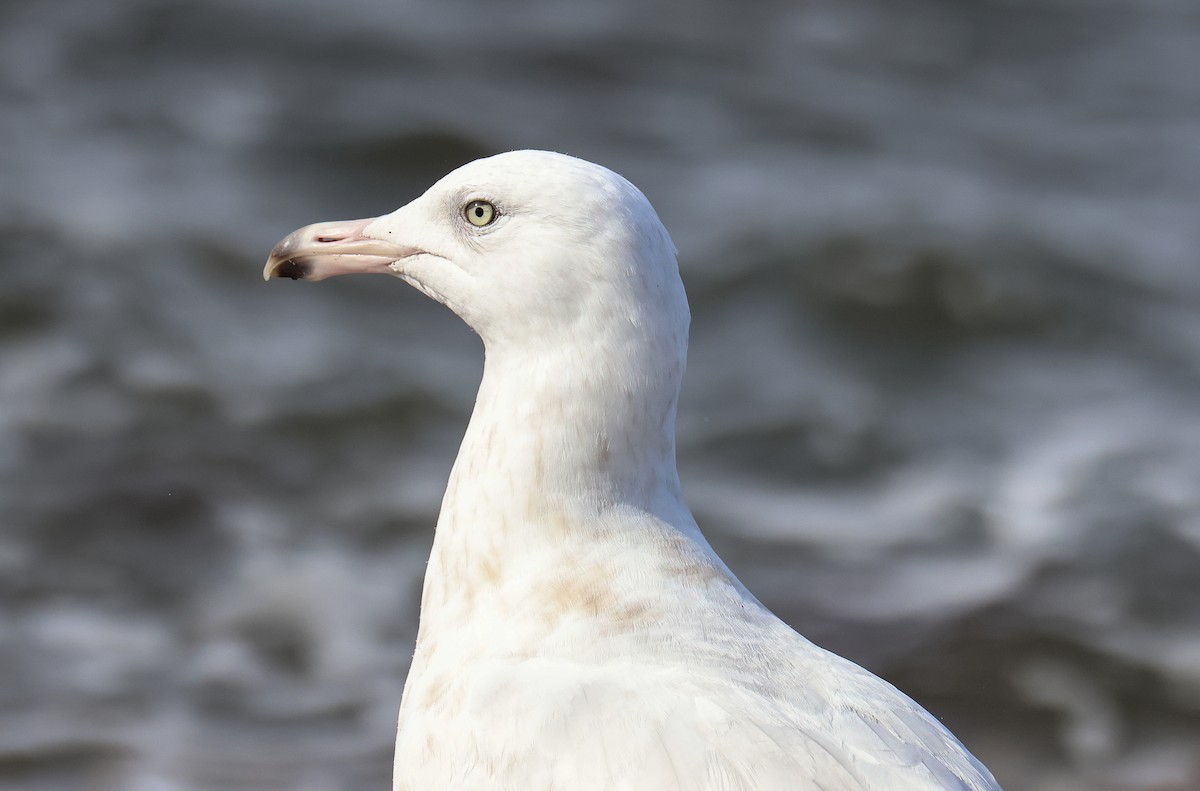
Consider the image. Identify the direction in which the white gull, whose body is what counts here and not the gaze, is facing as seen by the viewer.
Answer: to the viewer's left
